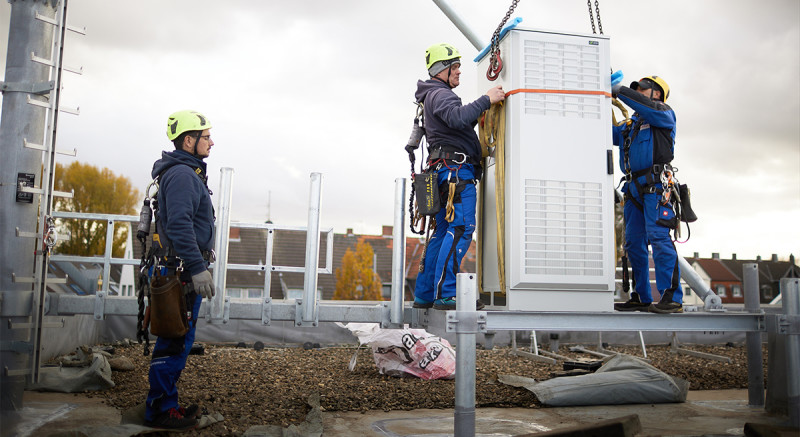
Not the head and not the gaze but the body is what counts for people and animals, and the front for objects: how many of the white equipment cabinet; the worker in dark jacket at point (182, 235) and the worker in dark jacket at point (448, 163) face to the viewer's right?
2

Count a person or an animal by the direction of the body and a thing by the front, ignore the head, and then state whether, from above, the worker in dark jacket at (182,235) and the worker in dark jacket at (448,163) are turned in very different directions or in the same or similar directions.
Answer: same or similar directions

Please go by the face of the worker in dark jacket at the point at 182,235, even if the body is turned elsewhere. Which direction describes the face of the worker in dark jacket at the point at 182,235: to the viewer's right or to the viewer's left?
to the viewer's right

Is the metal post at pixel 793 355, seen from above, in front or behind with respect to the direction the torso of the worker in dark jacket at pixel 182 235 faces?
in front

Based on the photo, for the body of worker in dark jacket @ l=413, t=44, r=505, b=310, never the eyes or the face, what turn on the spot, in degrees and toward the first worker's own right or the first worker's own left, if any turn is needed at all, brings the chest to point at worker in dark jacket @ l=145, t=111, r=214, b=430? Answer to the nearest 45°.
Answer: approximately 180°

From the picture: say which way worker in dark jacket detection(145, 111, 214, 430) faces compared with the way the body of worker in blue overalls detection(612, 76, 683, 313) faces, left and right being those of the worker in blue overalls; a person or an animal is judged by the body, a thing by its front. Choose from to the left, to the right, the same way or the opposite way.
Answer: the opposite way

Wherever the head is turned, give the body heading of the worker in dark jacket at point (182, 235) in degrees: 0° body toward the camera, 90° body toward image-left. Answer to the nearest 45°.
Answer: approximately 270°

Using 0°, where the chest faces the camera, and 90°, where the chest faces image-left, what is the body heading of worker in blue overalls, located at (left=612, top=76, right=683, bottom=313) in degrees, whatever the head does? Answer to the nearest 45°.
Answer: approximately 45°

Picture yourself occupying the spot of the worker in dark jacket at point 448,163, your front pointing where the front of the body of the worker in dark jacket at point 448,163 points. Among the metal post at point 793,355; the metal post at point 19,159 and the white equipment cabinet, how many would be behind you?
1

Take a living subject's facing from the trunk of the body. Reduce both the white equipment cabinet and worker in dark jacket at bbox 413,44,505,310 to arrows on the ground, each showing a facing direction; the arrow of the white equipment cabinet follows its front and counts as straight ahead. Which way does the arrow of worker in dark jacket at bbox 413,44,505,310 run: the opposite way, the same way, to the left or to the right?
to the left

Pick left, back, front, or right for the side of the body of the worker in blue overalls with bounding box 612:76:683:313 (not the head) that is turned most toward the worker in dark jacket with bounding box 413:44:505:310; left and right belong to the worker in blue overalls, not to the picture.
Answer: front

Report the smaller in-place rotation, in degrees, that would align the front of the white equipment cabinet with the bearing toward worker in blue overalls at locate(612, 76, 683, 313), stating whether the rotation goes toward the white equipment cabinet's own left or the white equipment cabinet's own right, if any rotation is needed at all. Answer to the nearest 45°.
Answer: approximately 135° to the white equipment cabinet's own left

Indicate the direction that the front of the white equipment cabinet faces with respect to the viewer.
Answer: facing the viewer

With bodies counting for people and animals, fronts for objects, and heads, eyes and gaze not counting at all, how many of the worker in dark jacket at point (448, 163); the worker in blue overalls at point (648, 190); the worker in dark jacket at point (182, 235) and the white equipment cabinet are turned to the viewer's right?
2

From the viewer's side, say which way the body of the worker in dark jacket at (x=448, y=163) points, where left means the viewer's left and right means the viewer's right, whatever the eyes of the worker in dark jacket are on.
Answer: facing to the right of the viewer

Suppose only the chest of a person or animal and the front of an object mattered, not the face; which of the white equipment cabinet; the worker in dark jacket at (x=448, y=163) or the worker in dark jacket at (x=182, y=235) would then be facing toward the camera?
the white equipment cabinet
